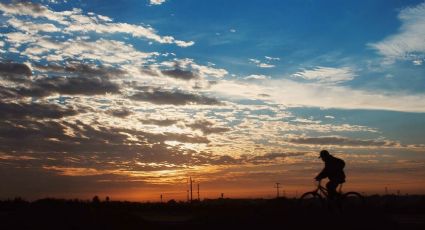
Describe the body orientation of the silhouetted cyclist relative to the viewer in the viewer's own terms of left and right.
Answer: facing to the left of the viewer

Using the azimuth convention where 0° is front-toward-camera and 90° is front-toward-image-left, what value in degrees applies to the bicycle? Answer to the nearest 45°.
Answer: approximately 90°
